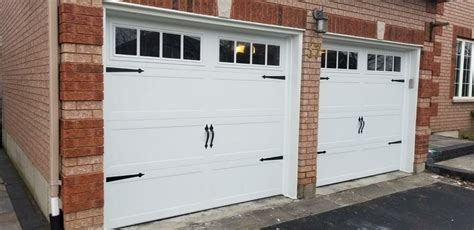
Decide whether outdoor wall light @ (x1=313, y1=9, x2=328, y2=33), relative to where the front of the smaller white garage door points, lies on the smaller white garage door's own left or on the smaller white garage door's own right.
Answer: on the smaller white garage door's own right

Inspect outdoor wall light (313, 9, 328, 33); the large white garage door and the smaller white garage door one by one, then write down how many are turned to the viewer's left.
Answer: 0

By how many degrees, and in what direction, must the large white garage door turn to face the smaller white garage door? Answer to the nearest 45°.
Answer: approximately 90° to its left

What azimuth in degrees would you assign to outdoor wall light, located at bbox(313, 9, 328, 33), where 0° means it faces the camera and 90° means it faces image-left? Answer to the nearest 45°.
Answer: approximately 315°

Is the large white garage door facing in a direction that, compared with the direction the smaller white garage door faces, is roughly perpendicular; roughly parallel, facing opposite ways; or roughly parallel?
roughly parallel

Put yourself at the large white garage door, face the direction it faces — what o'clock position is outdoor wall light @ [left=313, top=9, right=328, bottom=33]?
The outdoor wall light is roughly at 10 o'clock from the large white garage door.

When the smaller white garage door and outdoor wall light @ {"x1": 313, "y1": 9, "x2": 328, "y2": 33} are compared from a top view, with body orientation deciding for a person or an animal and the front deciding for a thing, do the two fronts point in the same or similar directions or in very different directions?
same or similar directions

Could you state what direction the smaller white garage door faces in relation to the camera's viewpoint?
facing the viewer and to the right of the viewer

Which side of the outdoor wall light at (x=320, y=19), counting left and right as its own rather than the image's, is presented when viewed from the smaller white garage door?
left

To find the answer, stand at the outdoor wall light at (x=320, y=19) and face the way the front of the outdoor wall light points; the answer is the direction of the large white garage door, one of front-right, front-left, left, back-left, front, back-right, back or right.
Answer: right

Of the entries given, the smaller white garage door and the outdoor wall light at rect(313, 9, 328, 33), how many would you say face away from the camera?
0
